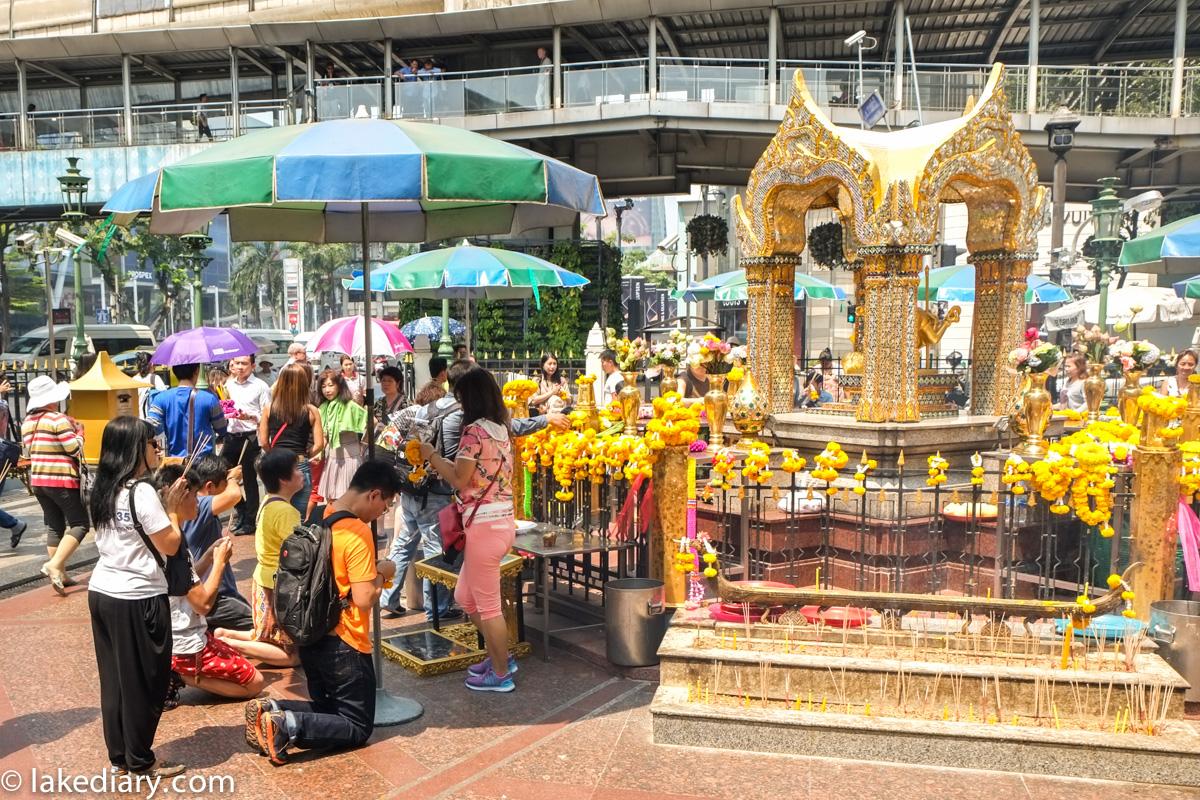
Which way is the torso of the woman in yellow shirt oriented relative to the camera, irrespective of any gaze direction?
to the viewer's right

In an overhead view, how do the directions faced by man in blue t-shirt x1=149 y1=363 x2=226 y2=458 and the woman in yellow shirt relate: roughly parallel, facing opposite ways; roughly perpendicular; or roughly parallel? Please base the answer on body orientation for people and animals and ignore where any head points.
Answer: roughly perpendicular

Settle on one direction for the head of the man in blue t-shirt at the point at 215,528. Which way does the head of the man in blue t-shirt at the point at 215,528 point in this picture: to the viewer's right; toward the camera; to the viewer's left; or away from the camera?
to the viewer's right

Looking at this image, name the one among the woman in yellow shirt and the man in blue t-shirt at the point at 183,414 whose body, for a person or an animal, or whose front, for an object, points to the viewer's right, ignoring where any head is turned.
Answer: the woman in yellow shirt

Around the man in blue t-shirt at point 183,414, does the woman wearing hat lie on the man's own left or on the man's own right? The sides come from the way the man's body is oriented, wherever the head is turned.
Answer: on the man's own left

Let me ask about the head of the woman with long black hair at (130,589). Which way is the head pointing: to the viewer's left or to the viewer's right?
to the viewer's right

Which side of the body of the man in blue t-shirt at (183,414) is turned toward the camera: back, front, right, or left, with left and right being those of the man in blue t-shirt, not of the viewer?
back

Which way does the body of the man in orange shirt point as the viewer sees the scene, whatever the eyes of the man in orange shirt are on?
to the viewer's right

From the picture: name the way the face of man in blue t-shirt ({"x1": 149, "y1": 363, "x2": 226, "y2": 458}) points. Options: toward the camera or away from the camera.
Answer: away from the camera

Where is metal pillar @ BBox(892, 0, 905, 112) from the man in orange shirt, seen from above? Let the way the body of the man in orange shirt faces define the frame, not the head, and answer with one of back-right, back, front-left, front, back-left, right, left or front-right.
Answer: front-left

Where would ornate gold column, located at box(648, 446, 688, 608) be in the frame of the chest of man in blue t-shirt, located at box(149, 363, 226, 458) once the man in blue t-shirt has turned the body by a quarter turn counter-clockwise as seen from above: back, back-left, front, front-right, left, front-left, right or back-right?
back-left
